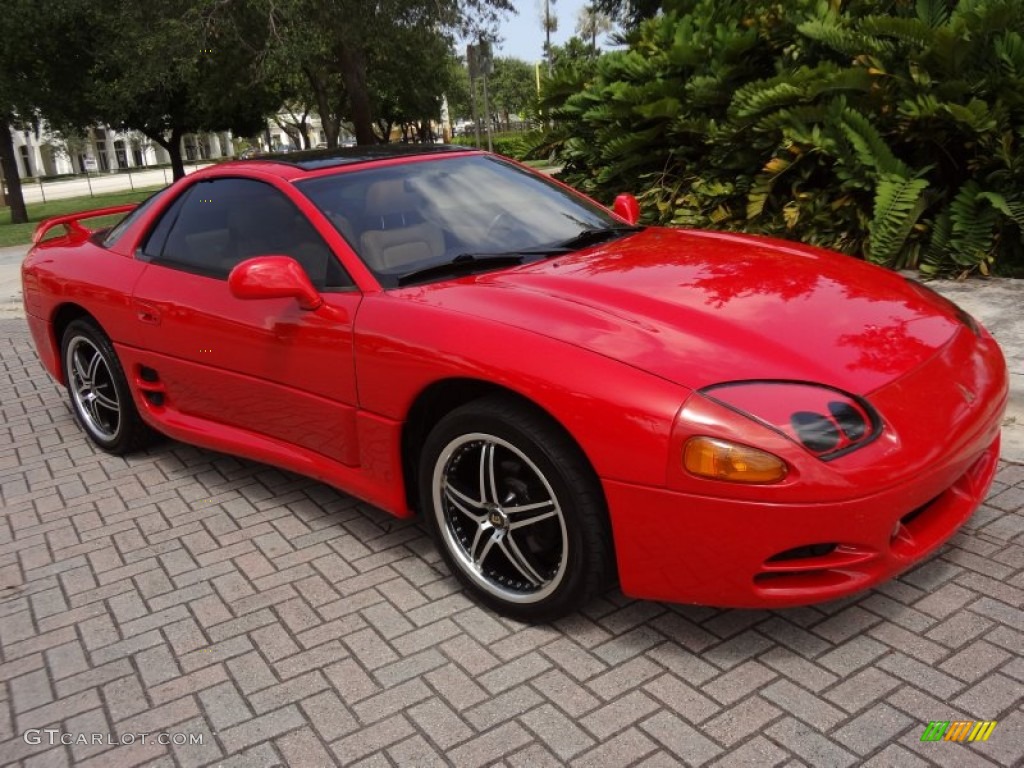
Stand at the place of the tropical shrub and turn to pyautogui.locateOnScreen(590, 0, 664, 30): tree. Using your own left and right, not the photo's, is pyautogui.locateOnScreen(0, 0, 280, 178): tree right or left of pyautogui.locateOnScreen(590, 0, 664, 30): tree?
left

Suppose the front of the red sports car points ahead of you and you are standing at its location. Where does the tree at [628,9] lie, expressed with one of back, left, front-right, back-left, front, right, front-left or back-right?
back-left

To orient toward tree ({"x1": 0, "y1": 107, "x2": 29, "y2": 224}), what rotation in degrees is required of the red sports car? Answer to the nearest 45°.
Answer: approximately 180°

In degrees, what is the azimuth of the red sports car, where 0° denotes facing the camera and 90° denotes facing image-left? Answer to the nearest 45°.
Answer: approximately 315°

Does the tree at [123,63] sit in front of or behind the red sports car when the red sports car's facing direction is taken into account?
behind

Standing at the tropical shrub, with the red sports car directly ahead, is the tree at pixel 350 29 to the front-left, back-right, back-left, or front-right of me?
back-right

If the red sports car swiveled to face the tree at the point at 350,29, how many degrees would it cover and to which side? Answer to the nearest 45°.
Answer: approximately 135° to its left

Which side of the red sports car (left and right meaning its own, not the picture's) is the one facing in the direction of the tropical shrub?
left
